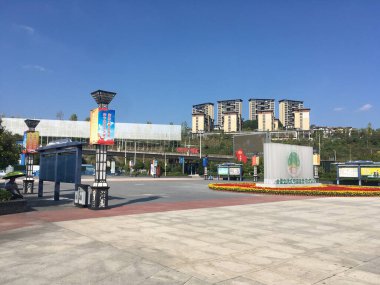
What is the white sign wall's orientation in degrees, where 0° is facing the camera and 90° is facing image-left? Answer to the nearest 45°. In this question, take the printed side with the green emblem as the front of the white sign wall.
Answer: approximately 315°

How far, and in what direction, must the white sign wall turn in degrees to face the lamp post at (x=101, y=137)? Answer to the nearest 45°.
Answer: approximately 90° to its right

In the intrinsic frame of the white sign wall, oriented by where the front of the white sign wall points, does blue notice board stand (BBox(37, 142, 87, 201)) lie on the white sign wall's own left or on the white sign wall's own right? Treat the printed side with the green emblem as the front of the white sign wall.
on the white sign wall's own right

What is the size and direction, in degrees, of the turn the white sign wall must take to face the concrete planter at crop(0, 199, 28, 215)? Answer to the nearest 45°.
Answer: approximately 90° to its right

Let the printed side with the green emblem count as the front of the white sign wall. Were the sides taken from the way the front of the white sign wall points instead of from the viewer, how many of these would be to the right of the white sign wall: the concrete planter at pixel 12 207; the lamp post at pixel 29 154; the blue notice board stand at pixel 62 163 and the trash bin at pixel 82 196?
4

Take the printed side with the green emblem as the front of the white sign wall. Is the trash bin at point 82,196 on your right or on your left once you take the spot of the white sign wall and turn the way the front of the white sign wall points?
on your right

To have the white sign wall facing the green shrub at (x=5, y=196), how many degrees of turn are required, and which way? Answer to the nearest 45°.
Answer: approximately 90° to its right

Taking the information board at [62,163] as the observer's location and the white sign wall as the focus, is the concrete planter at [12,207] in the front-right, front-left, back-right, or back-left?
back-right

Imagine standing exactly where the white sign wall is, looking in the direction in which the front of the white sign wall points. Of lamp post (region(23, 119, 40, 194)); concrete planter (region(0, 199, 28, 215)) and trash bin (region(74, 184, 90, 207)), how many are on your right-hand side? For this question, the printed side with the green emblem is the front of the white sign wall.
3
